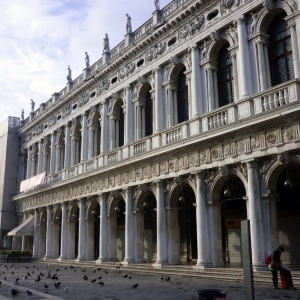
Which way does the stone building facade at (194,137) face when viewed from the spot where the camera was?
facing the viewer and to the left of the viewer

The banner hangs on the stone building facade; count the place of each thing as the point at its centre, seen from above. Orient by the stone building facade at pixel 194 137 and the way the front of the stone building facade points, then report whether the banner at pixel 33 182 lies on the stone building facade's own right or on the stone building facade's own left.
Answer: on the stone building facade's own right

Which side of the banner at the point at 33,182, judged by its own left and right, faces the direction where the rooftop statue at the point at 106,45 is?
left

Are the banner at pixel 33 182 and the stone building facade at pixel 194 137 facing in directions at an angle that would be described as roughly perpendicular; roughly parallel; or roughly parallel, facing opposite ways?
roughly parallel

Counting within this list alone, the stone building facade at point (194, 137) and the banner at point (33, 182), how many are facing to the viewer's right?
0
